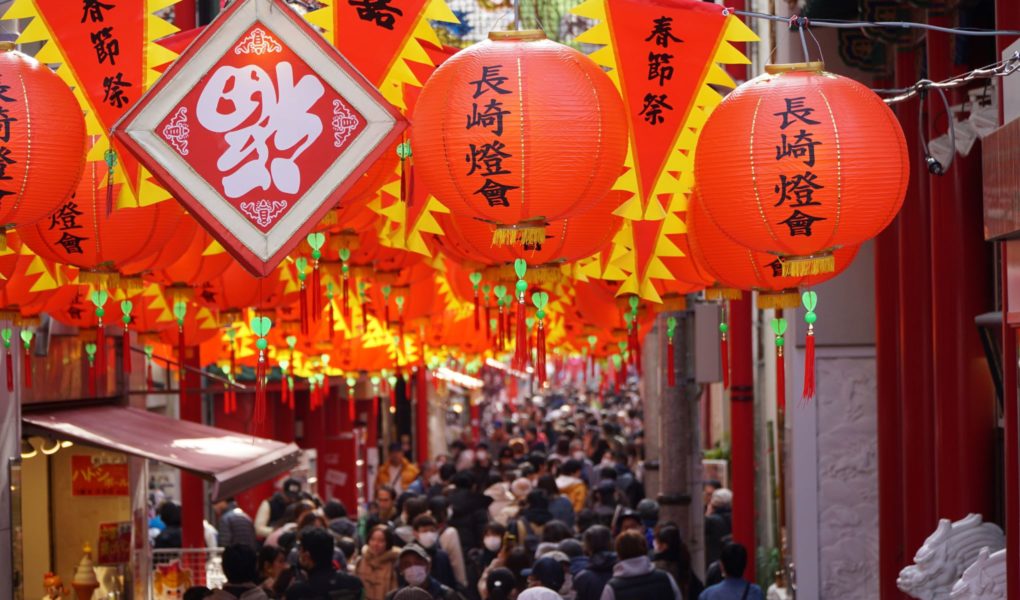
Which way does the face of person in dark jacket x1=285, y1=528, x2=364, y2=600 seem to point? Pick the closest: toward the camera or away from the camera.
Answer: away from the camera

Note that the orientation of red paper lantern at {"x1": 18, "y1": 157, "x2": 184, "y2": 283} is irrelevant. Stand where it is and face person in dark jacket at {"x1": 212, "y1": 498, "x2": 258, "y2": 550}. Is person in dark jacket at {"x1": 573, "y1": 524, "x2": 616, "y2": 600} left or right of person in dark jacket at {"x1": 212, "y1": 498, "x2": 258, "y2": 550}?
right

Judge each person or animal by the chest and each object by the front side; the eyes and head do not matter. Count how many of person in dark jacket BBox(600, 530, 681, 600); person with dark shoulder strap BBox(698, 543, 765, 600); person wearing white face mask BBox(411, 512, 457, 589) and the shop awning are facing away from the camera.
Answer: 2

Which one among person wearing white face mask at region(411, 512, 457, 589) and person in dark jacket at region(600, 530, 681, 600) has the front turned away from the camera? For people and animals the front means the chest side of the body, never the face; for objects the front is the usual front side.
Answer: the person in dark jacket

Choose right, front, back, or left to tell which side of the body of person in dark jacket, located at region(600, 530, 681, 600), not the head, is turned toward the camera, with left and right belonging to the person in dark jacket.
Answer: back

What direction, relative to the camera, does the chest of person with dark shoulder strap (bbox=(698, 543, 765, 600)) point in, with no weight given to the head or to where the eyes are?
away from the camera

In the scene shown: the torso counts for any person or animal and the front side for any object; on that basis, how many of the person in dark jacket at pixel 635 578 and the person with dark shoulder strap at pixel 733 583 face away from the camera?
2
